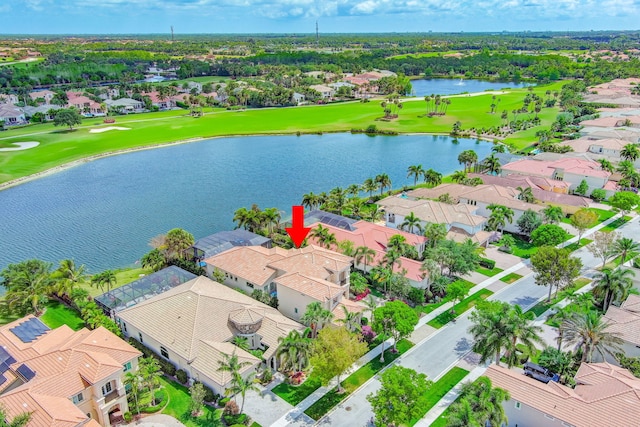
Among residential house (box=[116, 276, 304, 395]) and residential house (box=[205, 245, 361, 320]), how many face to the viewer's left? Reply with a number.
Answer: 0

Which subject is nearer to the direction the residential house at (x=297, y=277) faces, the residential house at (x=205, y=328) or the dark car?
the dark car

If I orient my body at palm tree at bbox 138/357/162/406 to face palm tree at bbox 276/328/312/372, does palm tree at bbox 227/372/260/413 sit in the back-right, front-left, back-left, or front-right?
front-right

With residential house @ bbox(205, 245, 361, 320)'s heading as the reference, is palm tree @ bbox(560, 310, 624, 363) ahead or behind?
ahead

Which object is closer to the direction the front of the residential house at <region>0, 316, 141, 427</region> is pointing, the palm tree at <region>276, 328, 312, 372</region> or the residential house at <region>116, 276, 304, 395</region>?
the palm tree

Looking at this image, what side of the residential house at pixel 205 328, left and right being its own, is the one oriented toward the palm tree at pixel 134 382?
right

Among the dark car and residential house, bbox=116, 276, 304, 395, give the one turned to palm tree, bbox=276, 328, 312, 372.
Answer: the residential house

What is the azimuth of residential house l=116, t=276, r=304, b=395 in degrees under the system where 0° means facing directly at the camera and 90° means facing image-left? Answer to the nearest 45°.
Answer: approximately 315°

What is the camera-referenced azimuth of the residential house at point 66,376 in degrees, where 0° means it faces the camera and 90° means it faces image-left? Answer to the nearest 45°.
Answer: approximately 315°

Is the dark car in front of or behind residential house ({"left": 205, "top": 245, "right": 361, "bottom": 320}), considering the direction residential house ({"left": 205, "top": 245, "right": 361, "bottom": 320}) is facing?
in front

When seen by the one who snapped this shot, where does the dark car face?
facing the viewer and to the right of the viewer

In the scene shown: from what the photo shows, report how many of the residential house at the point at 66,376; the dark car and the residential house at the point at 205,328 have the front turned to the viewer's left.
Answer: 0

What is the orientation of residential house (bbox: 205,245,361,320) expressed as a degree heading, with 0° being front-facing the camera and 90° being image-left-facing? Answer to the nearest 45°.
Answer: approximately 315°

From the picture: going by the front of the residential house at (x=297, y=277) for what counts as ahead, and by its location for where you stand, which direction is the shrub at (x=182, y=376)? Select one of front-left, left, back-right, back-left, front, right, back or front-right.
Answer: right

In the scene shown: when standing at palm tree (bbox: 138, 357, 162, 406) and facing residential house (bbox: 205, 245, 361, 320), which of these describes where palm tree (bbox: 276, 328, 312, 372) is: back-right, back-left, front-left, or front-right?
front-right

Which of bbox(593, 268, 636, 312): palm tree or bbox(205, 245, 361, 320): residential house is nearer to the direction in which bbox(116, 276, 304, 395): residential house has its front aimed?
the palm tree
